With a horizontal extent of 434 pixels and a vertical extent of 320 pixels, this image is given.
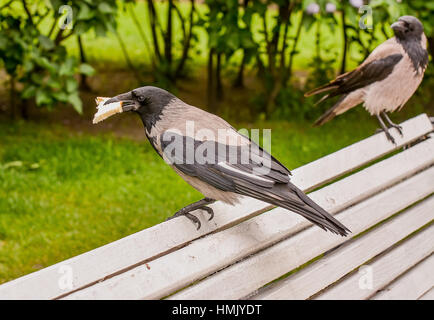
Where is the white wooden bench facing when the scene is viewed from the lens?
facing the viewer and to the right of the viewer

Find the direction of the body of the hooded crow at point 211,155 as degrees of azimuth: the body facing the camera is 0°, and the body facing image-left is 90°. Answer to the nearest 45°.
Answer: approximately 90°

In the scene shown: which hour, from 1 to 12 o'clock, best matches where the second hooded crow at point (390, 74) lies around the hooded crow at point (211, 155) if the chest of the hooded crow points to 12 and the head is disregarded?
The second hooded crow is roughly at 4 o'clock from the hooded crow.
